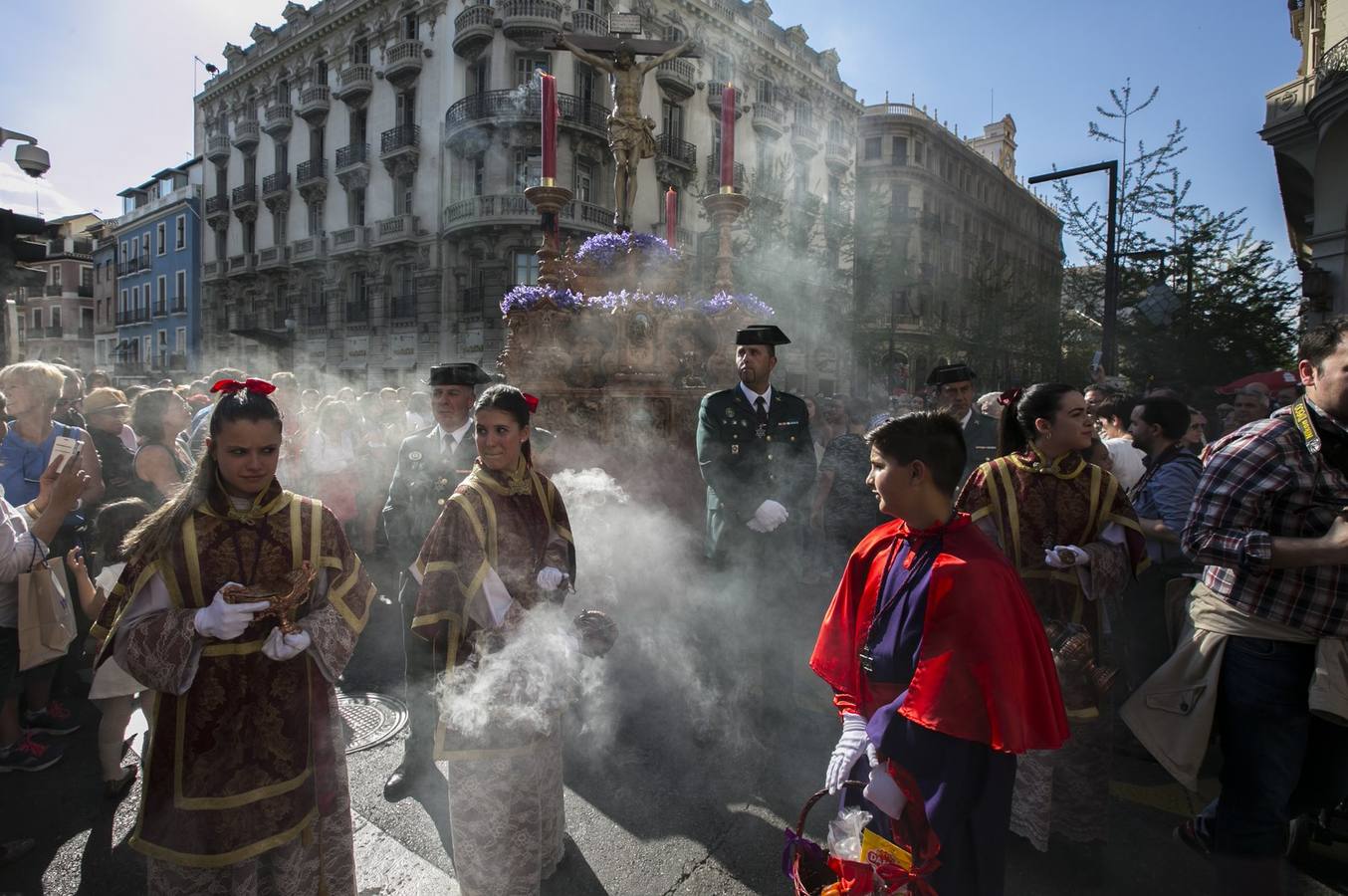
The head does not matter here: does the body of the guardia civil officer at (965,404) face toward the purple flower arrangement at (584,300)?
no

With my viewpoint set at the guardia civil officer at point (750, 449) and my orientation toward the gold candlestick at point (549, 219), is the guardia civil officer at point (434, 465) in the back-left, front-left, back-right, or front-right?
front-left

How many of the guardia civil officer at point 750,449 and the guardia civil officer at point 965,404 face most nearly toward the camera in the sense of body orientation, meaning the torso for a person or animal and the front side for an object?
2

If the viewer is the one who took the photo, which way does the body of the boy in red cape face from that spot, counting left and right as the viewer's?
facing the viewer and to the left of the viewer

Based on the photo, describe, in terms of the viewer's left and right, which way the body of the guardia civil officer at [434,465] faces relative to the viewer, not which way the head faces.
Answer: facing the viewer

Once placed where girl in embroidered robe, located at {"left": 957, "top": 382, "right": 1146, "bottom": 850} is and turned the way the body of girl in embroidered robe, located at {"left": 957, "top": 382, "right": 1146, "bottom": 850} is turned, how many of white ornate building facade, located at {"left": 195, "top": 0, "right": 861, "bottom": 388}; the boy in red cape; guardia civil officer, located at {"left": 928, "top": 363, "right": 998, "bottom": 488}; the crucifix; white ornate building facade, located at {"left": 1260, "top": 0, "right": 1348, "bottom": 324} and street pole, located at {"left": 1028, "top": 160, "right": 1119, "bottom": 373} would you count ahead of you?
1

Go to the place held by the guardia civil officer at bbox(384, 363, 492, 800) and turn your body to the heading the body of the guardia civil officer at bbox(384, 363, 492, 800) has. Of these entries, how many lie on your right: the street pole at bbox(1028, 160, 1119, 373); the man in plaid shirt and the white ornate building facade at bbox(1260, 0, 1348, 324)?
0

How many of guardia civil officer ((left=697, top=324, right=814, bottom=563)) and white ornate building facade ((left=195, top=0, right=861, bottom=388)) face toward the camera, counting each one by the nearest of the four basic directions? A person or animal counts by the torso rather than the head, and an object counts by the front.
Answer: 2

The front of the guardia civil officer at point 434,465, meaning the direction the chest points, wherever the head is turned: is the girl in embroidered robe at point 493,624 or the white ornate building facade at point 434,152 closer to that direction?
the girl in embroidered robe

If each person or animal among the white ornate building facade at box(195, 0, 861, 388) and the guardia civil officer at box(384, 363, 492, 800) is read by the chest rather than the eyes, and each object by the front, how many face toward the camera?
2

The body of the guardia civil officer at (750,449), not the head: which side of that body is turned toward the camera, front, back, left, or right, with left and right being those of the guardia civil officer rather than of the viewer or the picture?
front

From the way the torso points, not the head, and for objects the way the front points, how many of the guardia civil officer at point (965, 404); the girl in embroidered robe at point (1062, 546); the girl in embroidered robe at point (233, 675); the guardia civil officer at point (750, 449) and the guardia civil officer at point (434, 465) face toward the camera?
5

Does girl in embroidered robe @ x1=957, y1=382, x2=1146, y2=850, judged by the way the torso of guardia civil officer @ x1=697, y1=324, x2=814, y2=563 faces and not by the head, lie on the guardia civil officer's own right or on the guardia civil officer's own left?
on the guardia civil officer's own left

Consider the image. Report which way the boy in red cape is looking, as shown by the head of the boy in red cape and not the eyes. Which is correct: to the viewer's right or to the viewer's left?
to the viewer's left

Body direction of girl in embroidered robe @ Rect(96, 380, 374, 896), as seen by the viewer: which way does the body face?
toward the camera

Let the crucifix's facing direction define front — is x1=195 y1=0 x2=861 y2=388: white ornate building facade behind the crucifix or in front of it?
behind

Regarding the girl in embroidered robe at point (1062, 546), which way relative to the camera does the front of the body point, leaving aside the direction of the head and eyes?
toward the camera

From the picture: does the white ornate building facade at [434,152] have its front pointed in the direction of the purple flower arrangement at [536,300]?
yes

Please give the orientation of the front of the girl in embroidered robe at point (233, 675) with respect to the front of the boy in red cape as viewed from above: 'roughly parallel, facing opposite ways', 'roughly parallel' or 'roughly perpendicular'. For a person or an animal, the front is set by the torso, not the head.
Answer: roughly perpendicular

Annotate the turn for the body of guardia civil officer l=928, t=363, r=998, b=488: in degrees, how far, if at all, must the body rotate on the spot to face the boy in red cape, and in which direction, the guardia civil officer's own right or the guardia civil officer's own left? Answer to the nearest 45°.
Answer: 0° — they already face them

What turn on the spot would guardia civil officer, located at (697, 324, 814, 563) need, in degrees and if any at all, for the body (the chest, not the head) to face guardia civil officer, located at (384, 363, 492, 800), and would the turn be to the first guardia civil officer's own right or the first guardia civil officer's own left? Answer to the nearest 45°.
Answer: approximately 90° to the first guardia civil officer's own right
